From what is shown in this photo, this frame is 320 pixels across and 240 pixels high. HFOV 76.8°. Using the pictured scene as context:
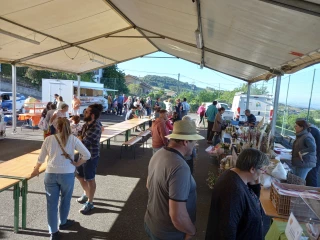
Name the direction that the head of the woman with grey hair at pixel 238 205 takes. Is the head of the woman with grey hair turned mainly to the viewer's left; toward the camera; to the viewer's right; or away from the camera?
to the viewer's right

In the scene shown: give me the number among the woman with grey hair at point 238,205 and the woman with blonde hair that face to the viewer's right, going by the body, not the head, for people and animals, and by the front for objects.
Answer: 1

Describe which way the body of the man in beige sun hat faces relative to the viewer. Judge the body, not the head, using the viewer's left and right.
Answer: facing away from the viewer and to the right of the viewer

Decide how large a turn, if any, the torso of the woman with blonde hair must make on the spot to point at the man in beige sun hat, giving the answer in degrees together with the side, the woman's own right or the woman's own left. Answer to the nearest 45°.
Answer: approximately 135° to the woman's own right

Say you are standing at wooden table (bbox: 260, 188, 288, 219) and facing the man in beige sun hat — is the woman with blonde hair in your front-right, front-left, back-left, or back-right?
front-right

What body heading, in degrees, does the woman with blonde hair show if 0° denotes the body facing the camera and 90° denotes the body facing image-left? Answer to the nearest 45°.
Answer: approximately 180°

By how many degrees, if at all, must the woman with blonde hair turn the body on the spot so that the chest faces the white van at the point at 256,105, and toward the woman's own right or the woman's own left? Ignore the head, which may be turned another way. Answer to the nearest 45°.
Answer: approximately 45° to the woman's own right

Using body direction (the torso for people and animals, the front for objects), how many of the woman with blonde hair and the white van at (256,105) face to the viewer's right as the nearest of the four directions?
0

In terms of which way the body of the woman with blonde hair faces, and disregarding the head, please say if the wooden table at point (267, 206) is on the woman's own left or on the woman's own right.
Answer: on the woman's own right

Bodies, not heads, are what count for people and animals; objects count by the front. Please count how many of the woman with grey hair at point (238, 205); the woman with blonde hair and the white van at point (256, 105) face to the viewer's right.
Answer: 1

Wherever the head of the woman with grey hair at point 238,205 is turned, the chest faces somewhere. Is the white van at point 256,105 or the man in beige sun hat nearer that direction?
the white van
